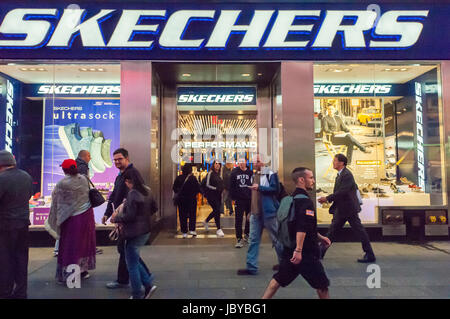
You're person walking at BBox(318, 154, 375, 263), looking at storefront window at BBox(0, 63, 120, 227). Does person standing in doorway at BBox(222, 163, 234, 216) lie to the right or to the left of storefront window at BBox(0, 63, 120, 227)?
right

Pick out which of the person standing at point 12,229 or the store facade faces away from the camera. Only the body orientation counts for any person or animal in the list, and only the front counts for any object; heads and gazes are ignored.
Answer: the person standing

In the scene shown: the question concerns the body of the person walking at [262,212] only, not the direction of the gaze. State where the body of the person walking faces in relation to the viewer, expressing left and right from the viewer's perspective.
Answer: facing to the left of the viewer

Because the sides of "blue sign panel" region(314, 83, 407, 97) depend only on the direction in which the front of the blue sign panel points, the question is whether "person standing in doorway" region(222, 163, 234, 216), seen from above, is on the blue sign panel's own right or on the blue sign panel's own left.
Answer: on the blue sign panel's own right
